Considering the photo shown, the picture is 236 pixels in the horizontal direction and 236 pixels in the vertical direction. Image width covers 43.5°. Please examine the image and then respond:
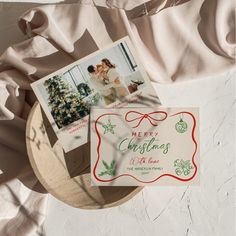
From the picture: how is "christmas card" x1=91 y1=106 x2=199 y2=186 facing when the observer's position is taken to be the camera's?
facing the viewer

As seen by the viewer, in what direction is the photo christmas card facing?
toward the camera
